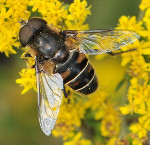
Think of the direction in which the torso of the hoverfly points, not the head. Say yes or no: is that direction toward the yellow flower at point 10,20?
yes

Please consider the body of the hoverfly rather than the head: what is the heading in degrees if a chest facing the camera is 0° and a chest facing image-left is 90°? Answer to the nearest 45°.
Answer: approximately 135°

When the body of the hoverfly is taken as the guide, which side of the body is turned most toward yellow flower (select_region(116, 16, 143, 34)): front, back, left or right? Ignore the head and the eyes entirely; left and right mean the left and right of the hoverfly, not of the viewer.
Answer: right

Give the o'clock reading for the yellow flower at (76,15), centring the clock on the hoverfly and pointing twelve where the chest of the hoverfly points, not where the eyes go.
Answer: The yellow flower is roughly at 2 o'clock from the hoverfly.

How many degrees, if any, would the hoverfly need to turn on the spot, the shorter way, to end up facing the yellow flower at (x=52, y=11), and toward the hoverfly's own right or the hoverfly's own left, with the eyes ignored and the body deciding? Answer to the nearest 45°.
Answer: approximately 45° to the hoverfly's own right

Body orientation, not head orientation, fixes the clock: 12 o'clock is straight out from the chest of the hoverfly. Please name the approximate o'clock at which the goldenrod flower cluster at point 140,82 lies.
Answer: The goldenrod flower cluster is roughly at 4 o'clock from the hoverfly.
